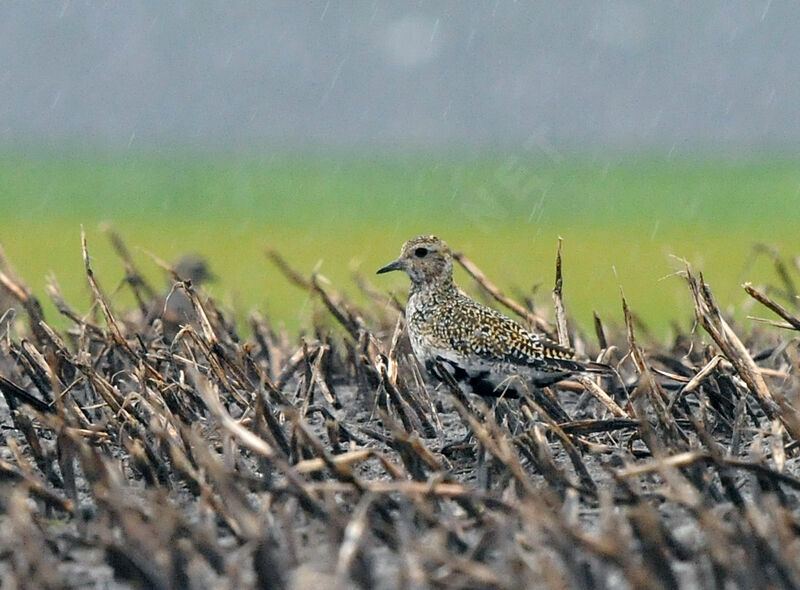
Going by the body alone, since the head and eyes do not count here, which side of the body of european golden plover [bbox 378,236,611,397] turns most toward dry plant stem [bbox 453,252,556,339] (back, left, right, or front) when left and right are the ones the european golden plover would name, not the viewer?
right

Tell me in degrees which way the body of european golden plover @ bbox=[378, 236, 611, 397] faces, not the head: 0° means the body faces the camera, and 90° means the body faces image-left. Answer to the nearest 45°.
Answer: approximately 90°

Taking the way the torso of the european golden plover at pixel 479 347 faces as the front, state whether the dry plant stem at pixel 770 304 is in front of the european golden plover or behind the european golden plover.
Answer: behind

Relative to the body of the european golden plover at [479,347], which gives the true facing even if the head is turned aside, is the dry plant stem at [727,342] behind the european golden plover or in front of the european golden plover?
behind
